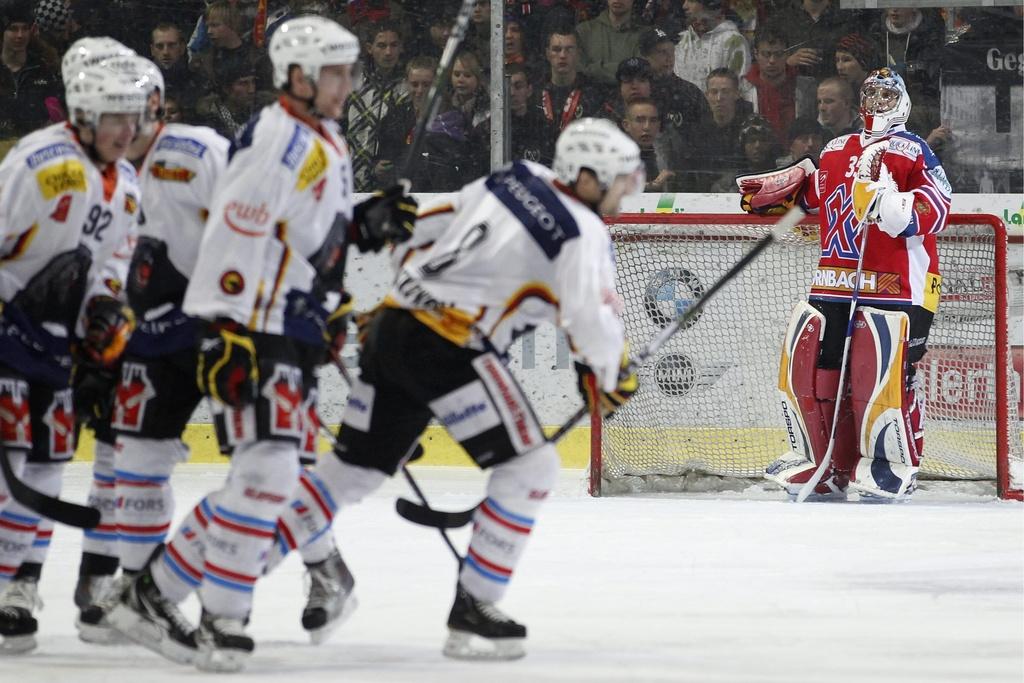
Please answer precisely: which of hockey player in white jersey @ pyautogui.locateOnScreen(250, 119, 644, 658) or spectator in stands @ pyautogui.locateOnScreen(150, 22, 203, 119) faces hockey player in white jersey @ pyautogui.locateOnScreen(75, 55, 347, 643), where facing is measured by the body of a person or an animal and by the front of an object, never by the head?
the spectator in stands

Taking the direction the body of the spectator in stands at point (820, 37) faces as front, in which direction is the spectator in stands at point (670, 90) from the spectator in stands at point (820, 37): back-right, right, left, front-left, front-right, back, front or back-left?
right

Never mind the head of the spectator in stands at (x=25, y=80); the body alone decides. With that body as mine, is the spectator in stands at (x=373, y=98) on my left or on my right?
on my left

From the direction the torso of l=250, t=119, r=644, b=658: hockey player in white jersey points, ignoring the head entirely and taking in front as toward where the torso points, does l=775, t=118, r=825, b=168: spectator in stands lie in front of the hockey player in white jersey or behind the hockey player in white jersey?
in front

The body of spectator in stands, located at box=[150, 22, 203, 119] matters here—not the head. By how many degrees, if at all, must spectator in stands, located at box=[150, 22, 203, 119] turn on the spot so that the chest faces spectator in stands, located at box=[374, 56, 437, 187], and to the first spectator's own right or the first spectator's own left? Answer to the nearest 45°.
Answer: approximately 45° to the first spectator's own left

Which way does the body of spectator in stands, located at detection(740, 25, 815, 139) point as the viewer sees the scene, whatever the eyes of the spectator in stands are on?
toward the camera

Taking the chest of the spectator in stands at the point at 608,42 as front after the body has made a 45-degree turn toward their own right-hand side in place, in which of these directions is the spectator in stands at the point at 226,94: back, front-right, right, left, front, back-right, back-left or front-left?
front-right

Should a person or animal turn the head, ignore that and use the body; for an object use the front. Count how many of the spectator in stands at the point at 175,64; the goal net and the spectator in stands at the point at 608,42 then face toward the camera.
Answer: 3

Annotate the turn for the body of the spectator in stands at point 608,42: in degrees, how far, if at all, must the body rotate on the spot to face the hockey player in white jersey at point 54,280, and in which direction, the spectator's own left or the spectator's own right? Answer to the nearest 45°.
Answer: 0° — they already face them

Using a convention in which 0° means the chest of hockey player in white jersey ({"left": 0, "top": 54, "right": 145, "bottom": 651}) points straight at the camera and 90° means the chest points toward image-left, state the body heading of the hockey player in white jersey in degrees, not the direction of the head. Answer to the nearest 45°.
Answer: approximately 315°

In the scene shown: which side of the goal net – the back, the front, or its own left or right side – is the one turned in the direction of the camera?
front

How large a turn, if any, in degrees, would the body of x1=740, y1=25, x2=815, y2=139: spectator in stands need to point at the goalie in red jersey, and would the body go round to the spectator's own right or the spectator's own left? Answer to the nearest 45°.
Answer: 0° — they already face them

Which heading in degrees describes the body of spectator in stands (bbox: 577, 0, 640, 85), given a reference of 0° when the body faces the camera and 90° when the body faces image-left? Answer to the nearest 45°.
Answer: approximately 0°
